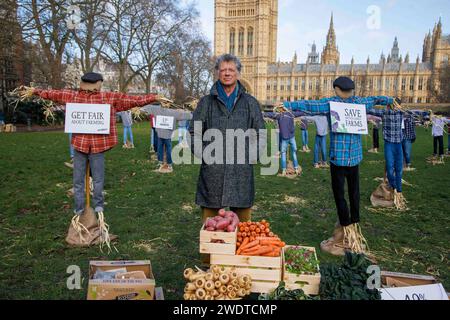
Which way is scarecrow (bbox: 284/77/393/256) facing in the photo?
toward the camera

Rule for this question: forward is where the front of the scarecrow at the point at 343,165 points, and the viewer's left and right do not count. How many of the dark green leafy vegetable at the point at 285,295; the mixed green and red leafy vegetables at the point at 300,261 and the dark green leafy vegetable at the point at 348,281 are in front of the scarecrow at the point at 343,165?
3

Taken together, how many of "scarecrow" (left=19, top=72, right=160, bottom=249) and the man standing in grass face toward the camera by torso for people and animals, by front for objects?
2

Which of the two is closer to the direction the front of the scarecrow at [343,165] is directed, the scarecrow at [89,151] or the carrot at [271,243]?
the carrot

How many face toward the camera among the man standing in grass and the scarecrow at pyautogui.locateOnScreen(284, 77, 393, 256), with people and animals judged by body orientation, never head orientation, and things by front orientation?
2

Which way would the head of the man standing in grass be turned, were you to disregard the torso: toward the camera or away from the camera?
toward the camera

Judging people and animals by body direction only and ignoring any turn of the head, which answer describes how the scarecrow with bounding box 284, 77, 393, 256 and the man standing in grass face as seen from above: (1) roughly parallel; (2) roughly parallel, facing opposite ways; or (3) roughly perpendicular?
roughly parallel

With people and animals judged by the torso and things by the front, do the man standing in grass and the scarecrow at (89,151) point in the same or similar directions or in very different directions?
same or similar directions

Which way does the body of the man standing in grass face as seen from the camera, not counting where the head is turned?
toward the camera
